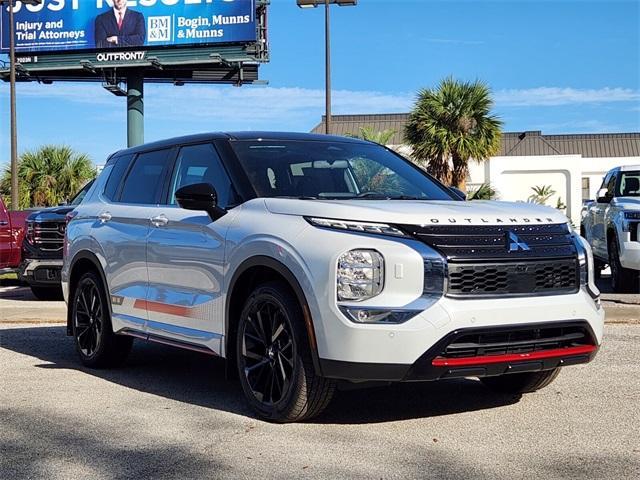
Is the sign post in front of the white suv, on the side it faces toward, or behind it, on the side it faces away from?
behind

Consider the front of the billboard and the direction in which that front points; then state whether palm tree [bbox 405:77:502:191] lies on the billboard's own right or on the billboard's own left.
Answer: on the billboard's own left

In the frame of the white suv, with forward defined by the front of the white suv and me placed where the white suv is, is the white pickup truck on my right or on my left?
on my left

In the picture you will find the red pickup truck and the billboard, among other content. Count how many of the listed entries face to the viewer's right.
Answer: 0

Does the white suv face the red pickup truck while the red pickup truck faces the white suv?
no

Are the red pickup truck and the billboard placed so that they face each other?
no

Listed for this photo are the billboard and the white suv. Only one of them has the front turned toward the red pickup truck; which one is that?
the billboard

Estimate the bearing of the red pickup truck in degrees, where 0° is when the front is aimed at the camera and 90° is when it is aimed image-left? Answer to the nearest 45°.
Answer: approximately 45°

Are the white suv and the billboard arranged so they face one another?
no

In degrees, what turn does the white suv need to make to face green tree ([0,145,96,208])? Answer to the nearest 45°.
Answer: approximately 135° to its left

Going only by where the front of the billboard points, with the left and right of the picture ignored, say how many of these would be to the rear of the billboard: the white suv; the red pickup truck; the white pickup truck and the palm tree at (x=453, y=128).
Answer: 0

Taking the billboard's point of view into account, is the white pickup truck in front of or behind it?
in front

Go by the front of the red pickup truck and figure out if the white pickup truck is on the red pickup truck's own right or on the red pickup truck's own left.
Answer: on the red pickup truck's own left

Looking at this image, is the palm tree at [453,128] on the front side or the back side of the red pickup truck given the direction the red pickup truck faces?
on the back side

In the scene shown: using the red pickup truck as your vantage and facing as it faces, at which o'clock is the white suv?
The white suv is roughly at 10 o'clock from the red pickup truck.

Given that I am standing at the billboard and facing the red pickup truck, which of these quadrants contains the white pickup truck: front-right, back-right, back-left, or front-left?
front-left

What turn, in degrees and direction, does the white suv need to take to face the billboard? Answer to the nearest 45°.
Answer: approximately 135° to its left

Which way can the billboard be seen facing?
toward the camera
